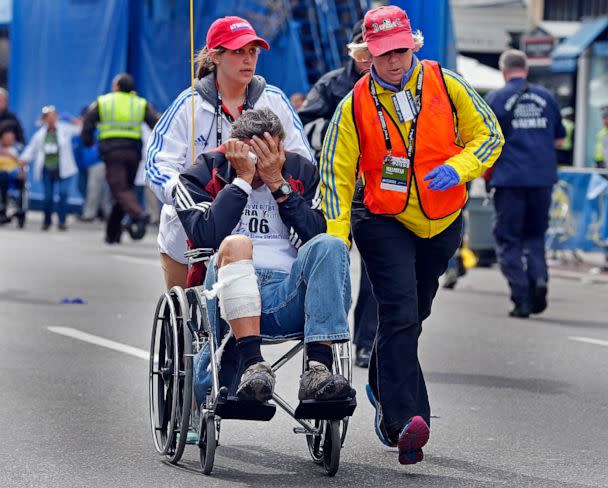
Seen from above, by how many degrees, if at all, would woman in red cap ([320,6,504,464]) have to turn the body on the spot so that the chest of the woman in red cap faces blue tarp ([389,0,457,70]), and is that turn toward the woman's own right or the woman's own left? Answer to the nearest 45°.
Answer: approximately 180°

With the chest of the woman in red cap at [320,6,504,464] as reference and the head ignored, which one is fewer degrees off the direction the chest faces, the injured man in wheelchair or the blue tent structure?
the injured man in wheelchair

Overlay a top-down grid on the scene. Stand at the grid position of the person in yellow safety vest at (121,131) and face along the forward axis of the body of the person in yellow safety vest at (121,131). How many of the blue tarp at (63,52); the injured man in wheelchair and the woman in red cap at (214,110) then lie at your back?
2

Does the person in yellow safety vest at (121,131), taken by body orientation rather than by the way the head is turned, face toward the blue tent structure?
yes

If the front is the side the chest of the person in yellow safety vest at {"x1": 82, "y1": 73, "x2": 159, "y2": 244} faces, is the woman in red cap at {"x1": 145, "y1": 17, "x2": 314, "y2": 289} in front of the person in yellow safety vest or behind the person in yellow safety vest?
behind

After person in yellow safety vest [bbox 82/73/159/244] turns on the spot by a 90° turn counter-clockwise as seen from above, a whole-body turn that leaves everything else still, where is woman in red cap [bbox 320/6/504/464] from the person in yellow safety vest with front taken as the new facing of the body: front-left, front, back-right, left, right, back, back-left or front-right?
left

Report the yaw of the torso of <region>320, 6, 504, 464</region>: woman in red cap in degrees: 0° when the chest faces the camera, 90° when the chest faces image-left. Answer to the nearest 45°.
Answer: approximately 0°

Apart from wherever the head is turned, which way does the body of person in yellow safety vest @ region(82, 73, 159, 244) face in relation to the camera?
away from the camera

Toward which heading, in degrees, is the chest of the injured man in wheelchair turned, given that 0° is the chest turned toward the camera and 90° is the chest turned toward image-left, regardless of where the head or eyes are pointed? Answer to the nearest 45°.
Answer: approximately 0°

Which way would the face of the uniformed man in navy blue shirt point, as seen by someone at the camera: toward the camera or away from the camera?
away from the camera

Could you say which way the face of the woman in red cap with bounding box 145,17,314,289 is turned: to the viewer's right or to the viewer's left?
to the viewer's right
